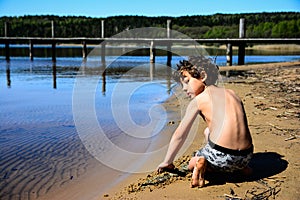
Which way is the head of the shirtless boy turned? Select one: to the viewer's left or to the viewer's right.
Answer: to the viewer's left

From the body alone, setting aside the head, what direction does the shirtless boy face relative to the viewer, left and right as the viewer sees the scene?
facing away from the viewer and to the left of the viewer
